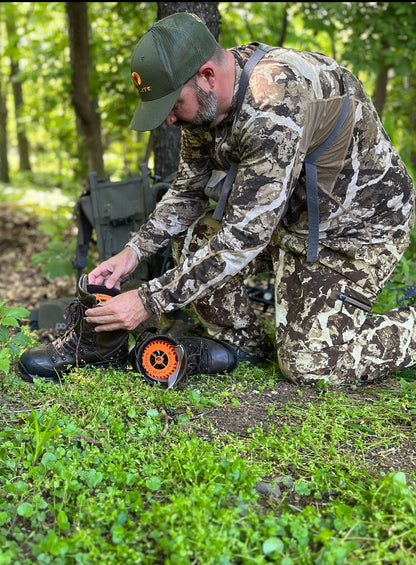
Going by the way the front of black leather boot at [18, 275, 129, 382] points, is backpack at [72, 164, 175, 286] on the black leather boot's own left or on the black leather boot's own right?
on the black leather boot's own right

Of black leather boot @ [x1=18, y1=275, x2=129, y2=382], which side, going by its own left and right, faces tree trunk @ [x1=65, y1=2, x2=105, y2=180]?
right

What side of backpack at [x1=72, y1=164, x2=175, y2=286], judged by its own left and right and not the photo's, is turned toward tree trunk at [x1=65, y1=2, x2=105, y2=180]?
back

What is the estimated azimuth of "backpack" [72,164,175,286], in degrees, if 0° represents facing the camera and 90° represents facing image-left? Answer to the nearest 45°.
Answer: approximately 0°

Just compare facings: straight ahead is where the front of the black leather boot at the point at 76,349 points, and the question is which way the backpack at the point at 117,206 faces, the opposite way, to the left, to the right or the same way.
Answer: to the left

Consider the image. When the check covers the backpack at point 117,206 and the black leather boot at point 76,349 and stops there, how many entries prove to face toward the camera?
1

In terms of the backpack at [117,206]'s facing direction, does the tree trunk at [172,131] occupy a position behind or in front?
behind

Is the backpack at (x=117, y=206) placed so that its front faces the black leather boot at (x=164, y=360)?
yes

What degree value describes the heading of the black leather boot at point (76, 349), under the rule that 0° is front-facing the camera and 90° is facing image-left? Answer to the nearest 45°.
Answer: approximately 90°

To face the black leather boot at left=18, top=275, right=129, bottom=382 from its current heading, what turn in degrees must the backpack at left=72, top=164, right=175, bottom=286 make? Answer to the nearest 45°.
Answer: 0° — it already faces it

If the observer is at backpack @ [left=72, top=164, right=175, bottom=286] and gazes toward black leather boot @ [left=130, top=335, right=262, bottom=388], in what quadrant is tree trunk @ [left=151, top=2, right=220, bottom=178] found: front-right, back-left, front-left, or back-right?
back-left
